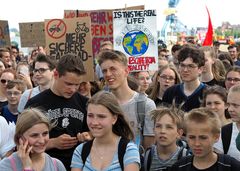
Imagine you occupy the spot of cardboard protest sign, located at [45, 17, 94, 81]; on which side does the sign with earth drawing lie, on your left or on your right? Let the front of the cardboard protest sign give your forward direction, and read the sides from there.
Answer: on your left

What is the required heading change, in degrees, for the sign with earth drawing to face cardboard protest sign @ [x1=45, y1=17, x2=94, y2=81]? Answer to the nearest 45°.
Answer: approximately 90° to its right

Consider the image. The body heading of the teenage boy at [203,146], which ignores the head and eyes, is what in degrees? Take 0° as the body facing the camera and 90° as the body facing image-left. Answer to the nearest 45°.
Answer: approximately 0°

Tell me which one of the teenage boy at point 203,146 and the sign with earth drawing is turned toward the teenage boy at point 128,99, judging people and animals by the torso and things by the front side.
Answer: the sign with earth drawing

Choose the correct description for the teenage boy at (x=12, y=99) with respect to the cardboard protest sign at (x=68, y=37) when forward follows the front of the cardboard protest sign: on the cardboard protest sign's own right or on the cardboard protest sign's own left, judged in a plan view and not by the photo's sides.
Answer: on the cardboard protest sign's own right

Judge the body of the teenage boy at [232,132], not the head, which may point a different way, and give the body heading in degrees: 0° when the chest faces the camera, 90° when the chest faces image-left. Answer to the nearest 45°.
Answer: approximately 45°

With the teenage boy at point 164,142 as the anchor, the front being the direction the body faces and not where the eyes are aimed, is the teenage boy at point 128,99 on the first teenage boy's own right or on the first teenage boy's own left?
on the first teenage boy's own right

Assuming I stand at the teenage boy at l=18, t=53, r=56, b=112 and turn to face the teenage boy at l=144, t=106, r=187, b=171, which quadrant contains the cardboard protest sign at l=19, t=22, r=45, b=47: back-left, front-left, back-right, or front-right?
back-left

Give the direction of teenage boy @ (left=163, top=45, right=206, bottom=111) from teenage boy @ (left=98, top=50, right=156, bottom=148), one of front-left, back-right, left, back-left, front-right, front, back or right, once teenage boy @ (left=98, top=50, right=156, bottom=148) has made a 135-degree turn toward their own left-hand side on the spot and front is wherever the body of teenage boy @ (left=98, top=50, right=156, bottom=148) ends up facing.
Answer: front-left
